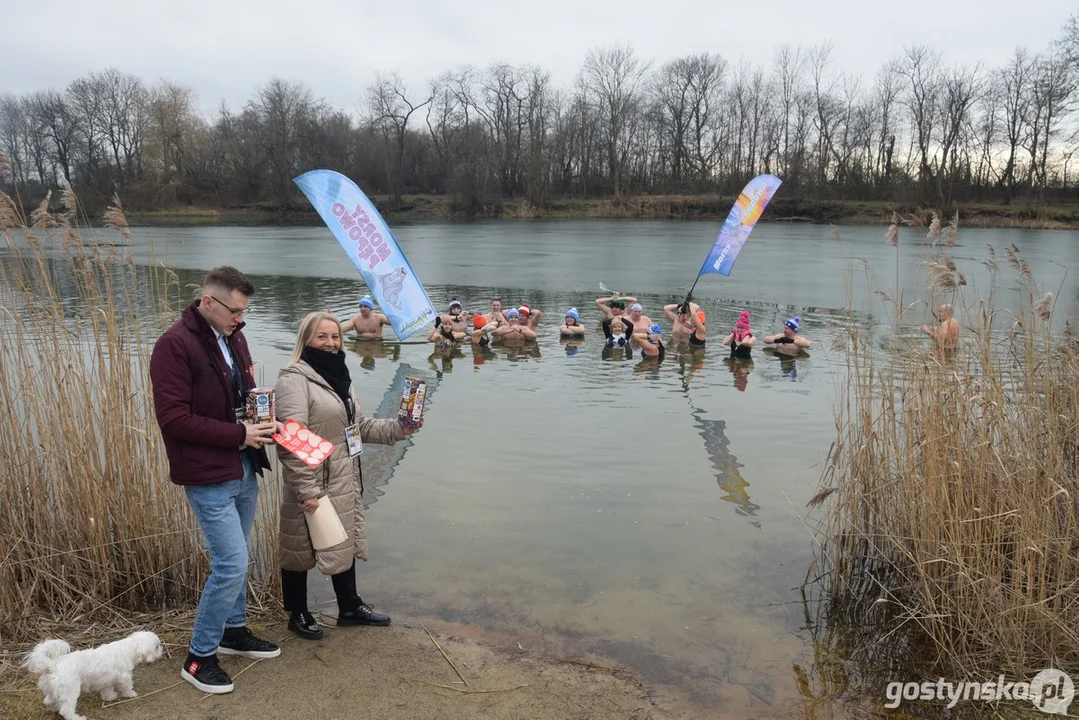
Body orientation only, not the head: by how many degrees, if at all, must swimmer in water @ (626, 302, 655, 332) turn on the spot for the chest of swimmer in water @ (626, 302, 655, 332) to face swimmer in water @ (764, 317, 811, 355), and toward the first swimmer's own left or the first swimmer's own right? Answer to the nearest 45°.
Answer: approximately 45° to the first swimmer's own left

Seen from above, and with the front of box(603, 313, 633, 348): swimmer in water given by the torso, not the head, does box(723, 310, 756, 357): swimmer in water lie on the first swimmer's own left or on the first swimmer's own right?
on the first swimmer's own left

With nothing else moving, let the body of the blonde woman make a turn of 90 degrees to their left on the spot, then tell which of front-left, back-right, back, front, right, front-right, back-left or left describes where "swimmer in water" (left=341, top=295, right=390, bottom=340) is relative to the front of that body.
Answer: front-left

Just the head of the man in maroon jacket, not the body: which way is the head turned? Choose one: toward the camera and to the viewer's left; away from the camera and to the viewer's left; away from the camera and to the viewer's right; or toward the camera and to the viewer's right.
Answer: toward the camera and to the viewer's right

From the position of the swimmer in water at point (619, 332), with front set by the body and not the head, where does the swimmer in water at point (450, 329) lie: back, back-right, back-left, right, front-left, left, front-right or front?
right

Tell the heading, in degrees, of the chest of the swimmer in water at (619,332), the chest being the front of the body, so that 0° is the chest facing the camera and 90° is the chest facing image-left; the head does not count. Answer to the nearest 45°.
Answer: approximately 0°

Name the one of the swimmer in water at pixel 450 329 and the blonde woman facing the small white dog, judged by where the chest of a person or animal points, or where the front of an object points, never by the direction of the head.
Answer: the swimmer in water

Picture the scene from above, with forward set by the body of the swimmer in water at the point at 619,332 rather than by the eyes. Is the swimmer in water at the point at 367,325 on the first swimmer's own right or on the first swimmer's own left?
on the first swimmer's own right

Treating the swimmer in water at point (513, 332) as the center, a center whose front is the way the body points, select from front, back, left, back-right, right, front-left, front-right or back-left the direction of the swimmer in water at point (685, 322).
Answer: left

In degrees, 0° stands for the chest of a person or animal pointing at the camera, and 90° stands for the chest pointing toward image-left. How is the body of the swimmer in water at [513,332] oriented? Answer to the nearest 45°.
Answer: approximately 0°

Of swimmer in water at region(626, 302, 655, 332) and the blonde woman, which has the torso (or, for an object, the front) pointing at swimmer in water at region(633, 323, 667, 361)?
swimmer in water at region(626, 302, 655, 332)
